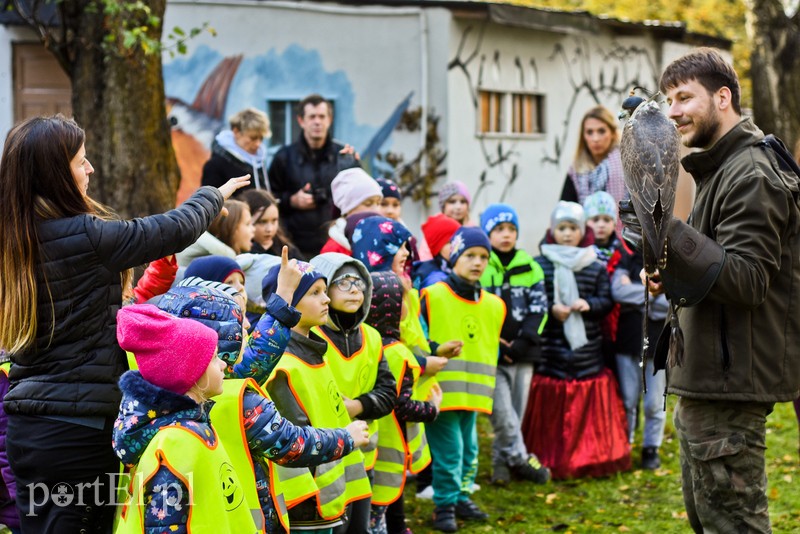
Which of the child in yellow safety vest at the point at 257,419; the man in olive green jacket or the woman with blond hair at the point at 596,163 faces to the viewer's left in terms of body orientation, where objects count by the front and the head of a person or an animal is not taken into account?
the man in olive green jacket

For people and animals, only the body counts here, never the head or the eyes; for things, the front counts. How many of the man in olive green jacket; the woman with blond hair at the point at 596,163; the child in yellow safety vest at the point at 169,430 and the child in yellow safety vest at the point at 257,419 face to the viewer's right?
2

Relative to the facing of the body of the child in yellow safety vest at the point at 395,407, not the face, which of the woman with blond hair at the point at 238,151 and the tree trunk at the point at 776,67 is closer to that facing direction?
the tree trunk

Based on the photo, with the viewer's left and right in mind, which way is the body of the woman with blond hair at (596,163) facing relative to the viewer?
facing the viewer

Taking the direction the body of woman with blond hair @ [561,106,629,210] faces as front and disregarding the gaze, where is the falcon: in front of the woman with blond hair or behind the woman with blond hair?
in front

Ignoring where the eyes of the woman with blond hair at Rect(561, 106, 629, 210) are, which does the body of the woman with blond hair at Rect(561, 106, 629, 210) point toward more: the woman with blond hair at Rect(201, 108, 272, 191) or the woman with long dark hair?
the woman with long dark hair

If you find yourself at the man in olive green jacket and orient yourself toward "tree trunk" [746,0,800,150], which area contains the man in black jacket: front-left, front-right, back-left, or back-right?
front-left

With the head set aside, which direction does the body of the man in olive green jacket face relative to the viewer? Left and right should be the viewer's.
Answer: facing to the left of the viewer

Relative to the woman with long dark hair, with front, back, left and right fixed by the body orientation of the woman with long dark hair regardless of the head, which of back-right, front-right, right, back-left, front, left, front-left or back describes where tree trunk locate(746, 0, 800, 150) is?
front

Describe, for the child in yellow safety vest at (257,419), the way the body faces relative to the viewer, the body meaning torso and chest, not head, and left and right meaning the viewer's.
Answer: facing to the right of the viewer

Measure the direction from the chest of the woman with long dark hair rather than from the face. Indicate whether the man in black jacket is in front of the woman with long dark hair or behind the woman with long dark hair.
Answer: in front

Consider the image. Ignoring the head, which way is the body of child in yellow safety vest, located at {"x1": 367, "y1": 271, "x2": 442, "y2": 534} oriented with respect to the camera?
to the viewer's right

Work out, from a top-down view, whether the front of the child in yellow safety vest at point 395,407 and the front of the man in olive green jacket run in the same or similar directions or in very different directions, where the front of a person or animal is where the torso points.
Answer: very different directions

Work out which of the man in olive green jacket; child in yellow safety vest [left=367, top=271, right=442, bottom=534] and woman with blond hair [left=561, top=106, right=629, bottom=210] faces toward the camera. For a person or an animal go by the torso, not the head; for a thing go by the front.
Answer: the woman with blond hair

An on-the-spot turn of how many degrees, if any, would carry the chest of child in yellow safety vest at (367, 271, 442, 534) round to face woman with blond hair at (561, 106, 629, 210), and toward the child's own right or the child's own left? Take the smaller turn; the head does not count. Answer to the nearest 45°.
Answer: approximately 45° to the child's own left
